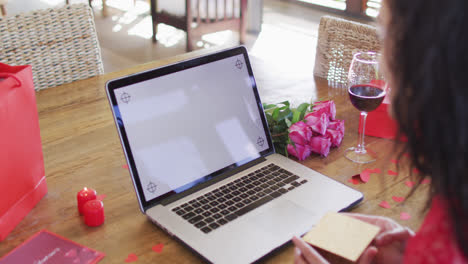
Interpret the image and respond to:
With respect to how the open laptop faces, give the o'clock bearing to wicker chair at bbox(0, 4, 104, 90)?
The wicker chair is roughly at 6 o'clock from the open laptop.

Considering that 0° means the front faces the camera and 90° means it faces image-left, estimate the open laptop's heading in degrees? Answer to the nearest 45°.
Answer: approximately 315°
